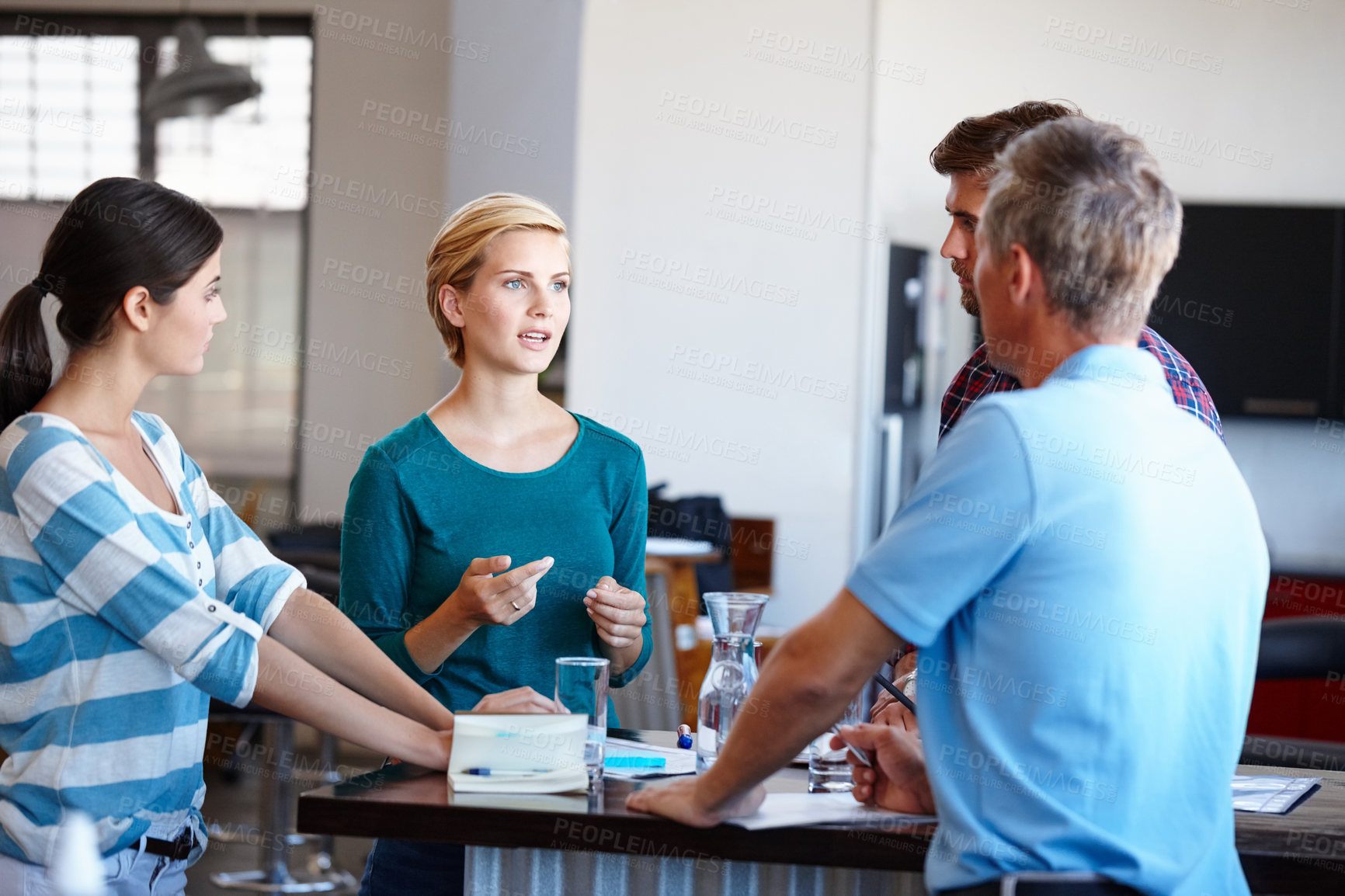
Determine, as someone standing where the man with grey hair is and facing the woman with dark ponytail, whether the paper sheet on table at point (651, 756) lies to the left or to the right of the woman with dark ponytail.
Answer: right

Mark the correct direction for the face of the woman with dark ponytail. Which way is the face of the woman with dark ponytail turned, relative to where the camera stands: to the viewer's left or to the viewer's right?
to the viewer's right

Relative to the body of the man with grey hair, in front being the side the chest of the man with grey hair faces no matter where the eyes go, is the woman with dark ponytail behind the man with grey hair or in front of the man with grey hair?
in front

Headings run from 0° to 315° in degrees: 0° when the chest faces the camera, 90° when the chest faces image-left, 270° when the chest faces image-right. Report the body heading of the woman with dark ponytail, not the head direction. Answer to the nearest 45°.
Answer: approximately 270°

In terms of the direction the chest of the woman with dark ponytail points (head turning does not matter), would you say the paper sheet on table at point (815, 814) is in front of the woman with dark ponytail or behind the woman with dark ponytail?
in front

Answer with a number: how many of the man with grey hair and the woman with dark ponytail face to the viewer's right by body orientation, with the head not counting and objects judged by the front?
1

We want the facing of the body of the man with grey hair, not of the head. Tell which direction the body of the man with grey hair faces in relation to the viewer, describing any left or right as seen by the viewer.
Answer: facing away from the viewer and to the left of the viewer
